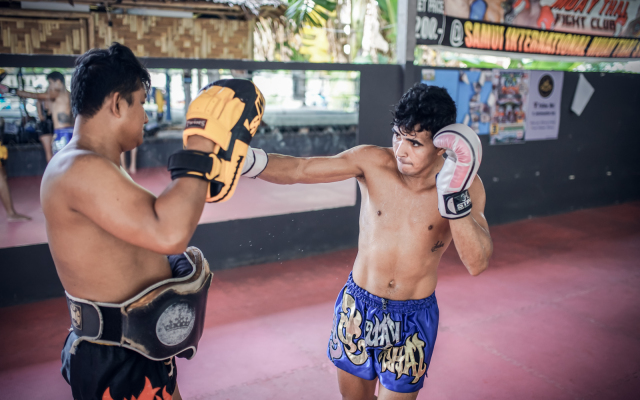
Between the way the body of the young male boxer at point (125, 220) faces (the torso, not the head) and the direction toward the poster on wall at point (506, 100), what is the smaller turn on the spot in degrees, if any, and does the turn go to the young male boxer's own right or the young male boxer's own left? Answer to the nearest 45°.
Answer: approximately 45° to the young male boxer's own left

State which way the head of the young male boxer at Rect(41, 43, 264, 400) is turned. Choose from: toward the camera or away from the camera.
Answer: away from the camera

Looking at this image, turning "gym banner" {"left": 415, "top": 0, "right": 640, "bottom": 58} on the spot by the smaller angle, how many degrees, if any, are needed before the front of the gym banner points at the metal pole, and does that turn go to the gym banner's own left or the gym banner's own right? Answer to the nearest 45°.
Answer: approximately 90° to the gym banner's own right

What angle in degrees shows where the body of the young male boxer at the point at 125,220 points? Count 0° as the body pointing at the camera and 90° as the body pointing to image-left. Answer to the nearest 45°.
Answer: approximately 270°

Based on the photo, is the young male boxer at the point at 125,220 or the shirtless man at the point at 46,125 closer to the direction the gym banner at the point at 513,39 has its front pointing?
the young male boxer

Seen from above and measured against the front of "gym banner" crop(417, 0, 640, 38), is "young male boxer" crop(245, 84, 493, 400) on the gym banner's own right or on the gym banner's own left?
on the gym banner's own right

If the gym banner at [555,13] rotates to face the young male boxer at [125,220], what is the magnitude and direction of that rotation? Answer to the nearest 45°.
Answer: approximately 45° to its right

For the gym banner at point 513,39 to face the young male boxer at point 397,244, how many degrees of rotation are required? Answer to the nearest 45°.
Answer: approximately 45° to its right

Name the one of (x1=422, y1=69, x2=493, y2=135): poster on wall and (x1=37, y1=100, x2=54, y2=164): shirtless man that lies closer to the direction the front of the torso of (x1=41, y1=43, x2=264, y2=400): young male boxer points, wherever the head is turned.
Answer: the poster on wall

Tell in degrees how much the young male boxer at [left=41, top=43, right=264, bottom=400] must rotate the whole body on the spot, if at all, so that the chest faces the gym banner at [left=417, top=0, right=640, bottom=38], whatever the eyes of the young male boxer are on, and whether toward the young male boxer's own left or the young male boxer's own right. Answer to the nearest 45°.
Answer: approximately 45° to the young male boxer's own left

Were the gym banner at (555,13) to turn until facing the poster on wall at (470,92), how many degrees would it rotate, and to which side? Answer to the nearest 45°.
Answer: approximately 90° to its right

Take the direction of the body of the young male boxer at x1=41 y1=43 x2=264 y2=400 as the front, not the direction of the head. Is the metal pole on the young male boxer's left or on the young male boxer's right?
on the young male boxer's left
